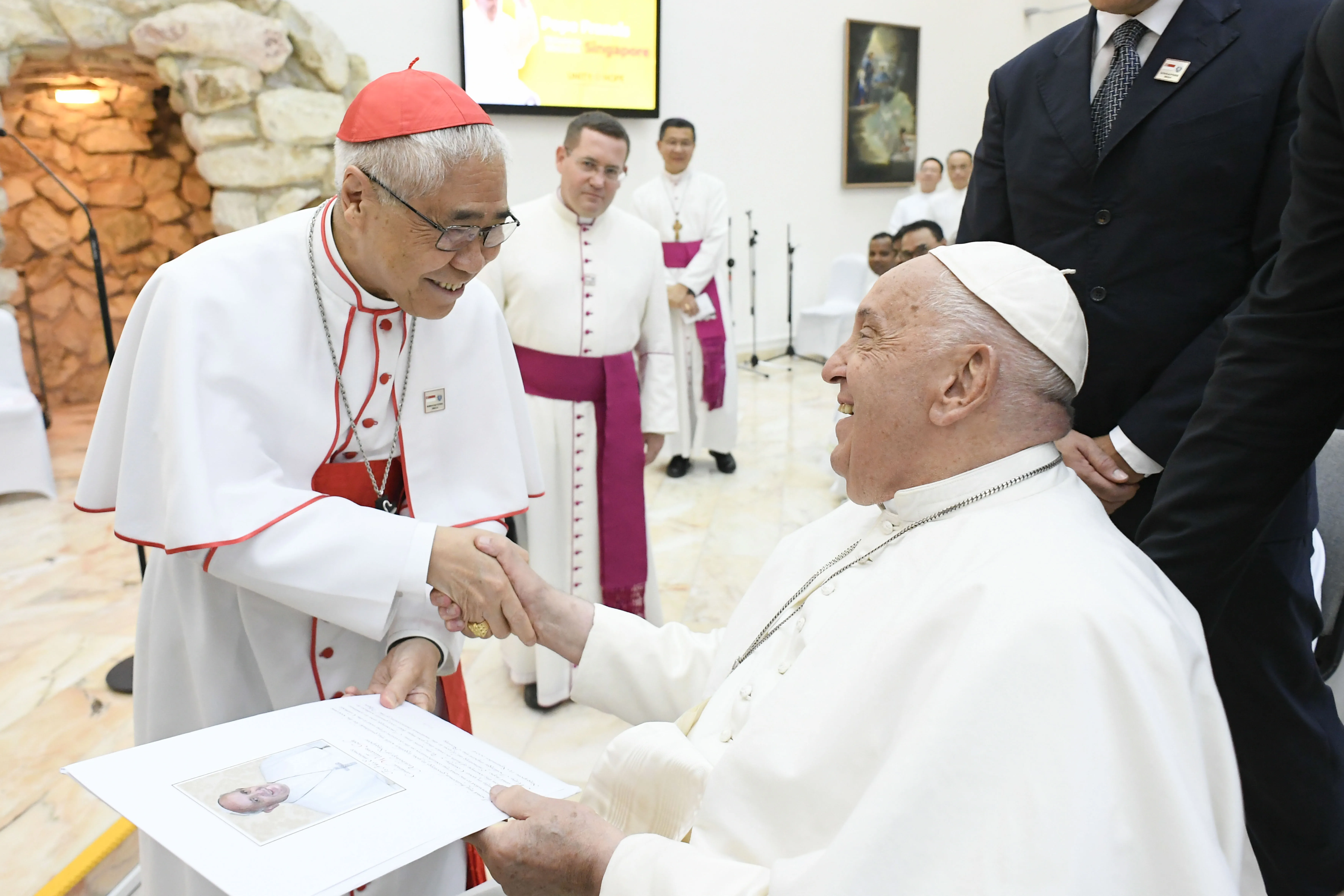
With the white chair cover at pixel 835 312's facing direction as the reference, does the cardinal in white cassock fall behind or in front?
in front

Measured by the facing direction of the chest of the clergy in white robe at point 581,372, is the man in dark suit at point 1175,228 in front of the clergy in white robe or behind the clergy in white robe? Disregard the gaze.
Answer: in front

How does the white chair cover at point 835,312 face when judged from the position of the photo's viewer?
facing the viewer and to the left of the viewer

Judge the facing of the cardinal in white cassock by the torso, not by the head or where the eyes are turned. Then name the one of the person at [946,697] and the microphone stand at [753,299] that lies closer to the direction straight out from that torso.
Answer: the person

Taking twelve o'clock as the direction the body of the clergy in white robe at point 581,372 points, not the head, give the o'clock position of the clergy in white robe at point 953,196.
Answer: the clergy in white robe at point 953,196 is roughly at 7 o'clock from the clergy in white robe at point 581,372.

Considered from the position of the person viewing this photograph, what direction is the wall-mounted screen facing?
facing the viewer

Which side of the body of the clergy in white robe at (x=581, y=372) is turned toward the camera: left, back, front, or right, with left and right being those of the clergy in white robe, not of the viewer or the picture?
front

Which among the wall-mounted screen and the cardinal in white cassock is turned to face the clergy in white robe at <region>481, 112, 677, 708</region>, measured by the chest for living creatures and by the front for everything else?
the wall-mounted screen

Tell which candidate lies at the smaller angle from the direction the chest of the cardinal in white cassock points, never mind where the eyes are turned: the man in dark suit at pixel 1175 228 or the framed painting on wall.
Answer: the man in dark suit

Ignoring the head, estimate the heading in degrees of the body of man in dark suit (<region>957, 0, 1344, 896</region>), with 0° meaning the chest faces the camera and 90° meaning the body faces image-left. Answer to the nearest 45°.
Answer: approximately 45°

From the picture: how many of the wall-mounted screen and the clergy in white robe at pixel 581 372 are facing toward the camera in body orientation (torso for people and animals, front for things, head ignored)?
2

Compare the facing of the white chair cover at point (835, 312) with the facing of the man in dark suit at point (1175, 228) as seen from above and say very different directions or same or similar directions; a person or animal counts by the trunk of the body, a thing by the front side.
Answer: same or similar directions

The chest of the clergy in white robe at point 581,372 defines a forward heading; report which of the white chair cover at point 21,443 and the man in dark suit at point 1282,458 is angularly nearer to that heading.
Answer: the man in dark suit
